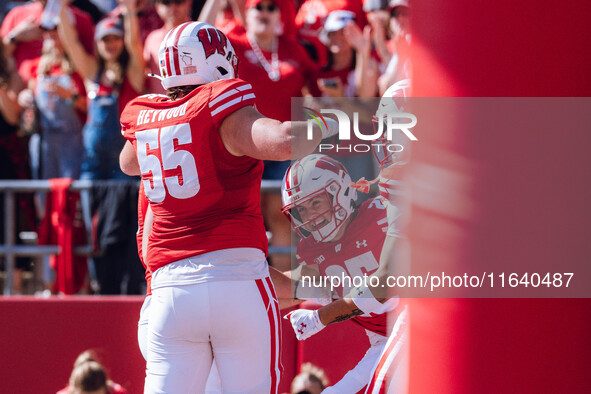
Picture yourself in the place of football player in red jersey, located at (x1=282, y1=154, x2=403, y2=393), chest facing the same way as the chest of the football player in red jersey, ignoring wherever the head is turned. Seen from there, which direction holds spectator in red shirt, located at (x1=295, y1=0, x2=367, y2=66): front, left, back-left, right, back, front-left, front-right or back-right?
back-right

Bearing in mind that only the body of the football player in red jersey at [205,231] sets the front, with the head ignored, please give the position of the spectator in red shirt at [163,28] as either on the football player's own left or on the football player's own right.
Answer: on the football player's own left

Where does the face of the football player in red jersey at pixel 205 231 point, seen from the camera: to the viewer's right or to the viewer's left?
to the viewer's right

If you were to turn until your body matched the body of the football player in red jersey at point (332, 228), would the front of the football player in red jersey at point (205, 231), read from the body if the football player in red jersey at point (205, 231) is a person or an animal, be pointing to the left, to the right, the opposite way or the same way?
the opposite way

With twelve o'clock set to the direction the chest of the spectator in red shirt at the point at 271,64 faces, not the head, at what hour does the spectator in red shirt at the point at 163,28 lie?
the spectator in red shirt at the point at 163,28 is roughly at 3 o'clock from the spectator in red shirt at the point at 271,64.
